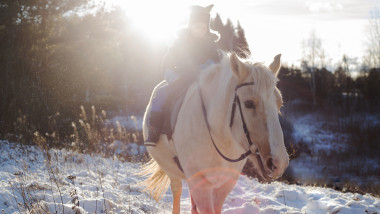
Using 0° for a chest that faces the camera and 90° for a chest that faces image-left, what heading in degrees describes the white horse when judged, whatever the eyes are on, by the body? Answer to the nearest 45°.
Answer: approximately 315°
